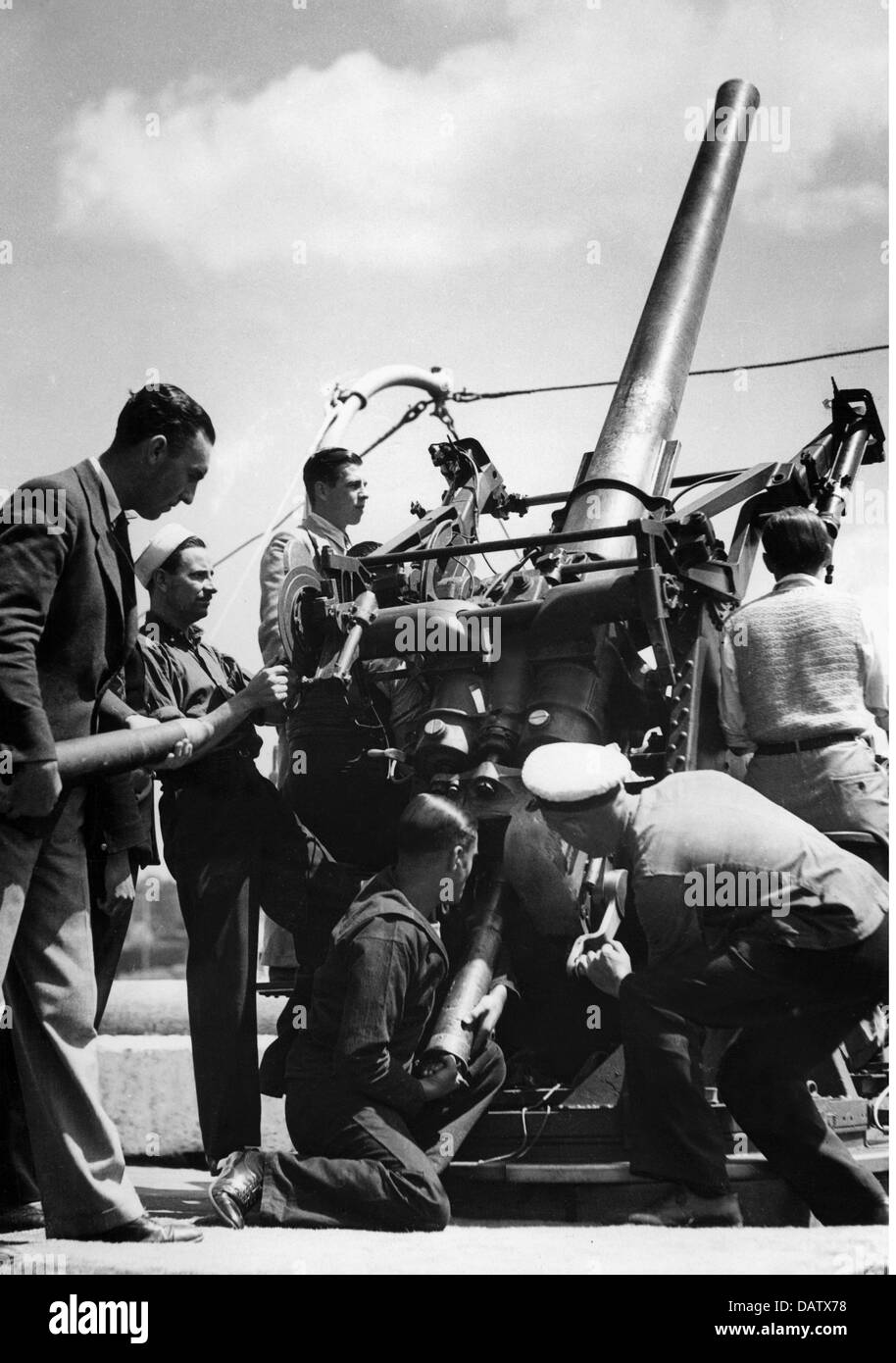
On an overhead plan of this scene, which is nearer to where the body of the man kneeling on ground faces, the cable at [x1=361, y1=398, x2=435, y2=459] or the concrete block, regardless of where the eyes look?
the cable

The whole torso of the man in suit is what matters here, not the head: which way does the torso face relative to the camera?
to the viewer's right

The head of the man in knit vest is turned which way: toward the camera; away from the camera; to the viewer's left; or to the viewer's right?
away from the camera

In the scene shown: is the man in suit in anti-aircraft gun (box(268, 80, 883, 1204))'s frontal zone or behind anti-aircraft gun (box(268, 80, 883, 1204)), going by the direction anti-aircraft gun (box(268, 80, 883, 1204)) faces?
behind

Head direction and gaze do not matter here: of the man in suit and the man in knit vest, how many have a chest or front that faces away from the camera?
1

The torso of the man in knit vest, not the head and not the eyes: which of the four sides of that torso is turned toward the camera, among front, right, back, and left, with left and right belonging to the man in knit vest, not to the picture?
back

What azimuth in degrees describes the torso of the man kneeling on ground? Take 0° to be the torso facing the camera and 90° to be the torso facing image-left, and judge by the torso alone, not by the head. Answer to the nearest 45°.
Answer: approximately 225°

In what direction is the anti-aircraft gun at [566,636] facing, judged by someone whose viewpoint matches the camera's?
facing away from the viewer and to the right of the viewer

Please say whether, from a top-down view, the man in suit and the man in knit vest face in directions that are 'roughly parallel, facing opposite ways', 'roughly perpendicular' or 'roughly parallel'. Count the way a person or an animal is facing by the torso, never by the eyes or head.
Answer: roughly perpendicular

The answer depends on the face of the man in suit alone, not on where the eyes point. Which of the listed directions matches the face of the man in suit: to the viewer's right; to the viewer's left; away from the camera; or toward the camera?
to the viewer's right
